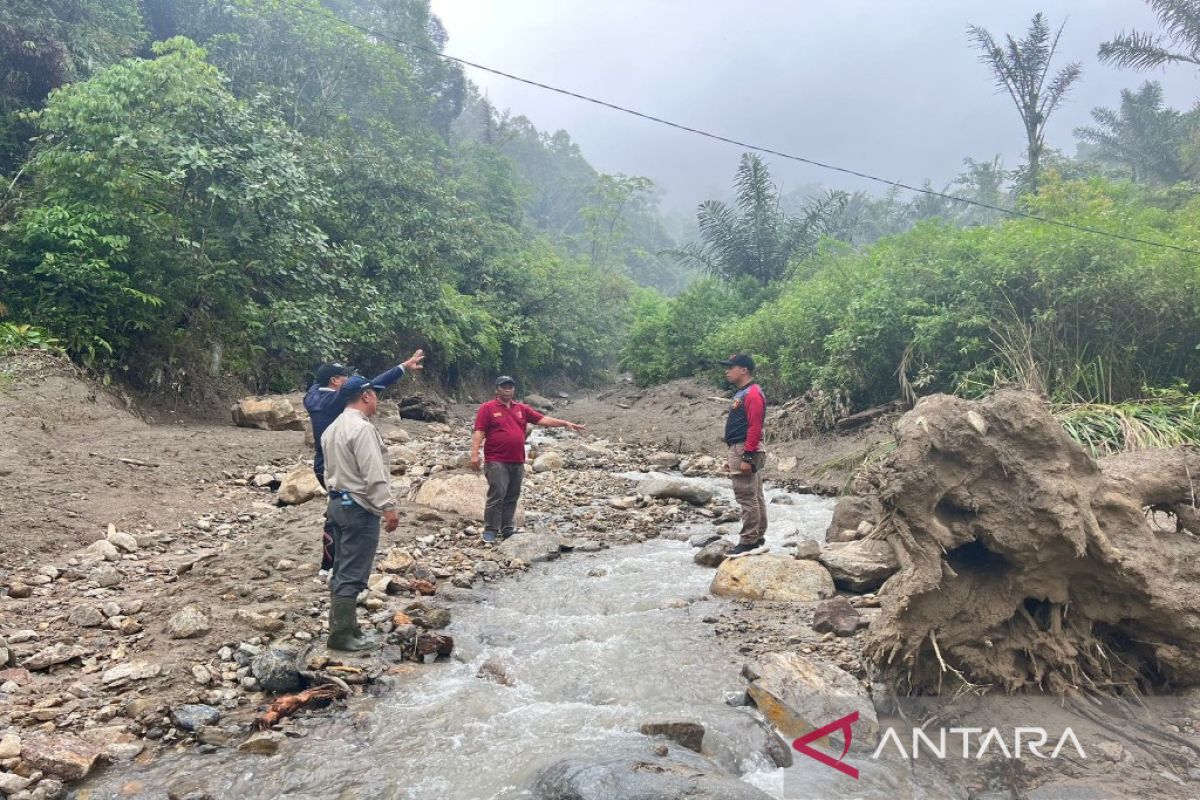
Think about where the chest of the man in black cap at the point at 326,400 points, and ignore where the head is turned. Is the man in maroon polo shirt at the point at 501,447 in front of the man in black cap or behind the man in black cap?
in front

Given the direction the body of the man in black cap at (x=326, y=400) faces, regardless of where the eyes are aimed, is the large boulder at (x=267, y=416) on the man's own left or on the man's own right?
on the man's own left

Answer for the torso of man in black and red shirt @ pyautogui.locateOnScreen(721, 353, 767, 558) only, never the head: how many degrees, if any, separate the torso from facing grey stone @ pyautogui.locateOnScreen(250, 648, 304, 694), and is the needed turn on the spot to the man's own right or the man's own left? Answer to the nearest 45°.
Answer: approximately 45° to the man's own left

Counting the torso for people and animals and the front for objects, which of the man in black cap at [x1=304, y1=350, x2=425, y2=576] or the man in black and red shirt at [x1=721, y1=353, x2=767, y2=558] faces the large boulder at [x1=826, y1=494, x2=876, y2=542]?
the man in black cap

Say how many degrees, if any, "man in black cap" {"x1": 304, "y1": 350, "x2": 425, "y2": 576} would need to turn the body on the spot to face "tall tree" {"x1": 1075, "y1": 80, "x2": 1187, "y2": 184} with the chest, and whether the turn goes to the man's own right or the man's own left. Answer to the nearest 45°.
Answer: approximately 45° to the man's own left

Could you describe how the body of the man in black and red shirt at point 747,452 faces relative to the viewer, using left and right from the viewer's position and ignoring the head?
facing to the left of the viewer

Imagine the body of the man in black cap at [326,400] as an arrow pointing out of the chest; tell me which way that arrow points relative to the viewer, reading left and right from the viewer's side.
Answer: facing to the right of the viewer

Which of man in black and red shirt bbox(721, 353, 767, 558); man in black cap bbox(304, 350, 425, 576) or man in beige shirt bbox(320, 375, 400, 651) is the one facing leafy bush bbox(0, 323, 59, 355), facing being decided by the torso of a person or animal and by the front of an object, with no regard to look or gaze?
the man in black and red shirt

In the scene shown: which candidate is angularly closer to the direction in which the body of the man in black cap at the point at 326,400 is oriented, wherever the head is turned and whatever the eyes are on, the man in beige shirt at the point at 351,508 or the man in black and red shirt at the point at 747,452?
the man in black and red shirt

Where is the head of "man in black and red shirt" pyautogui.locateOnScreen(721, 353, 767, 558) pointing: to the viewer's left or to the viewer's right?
to the viewer's left
